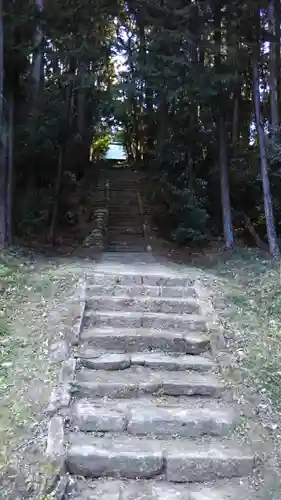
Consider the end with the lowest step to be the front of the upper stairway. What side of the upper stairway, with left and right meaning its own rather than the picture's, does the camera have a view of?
front

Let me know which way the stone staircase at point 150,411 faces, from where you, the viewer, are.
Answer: facing the viewer

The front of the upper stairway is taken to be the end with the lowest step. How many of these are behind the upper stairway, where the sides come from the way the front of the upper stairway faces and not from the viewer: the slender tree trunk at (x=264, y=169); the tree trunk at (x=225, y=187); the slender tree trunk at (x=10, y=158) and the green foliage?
1

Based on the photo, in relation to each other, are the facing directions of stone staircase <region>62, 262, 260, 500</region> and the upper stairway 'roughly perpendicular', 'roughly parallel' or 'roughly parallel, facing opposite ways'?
roughly parallel

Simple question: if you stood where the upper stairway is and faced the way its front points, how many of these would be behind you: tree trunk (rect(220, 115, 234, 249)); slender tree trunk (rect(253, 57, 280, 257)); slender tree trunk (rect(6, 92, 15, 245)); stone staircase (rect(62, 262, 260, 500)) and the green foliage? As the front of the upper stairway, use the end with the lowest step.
1

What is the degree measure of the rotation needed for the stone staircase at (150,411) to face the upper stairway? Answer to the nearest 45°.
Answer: approximately 180°

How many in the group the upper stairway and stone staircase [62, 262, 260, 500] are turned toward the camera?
2

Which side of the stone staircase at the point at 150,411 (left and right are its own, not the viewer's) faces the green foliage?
back

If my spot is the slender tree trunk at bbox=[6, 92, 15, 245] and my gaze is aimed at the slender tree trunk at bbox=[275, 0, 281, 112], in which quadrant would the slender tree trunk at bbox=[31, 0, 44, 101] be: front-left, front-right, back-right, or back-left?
front-left
